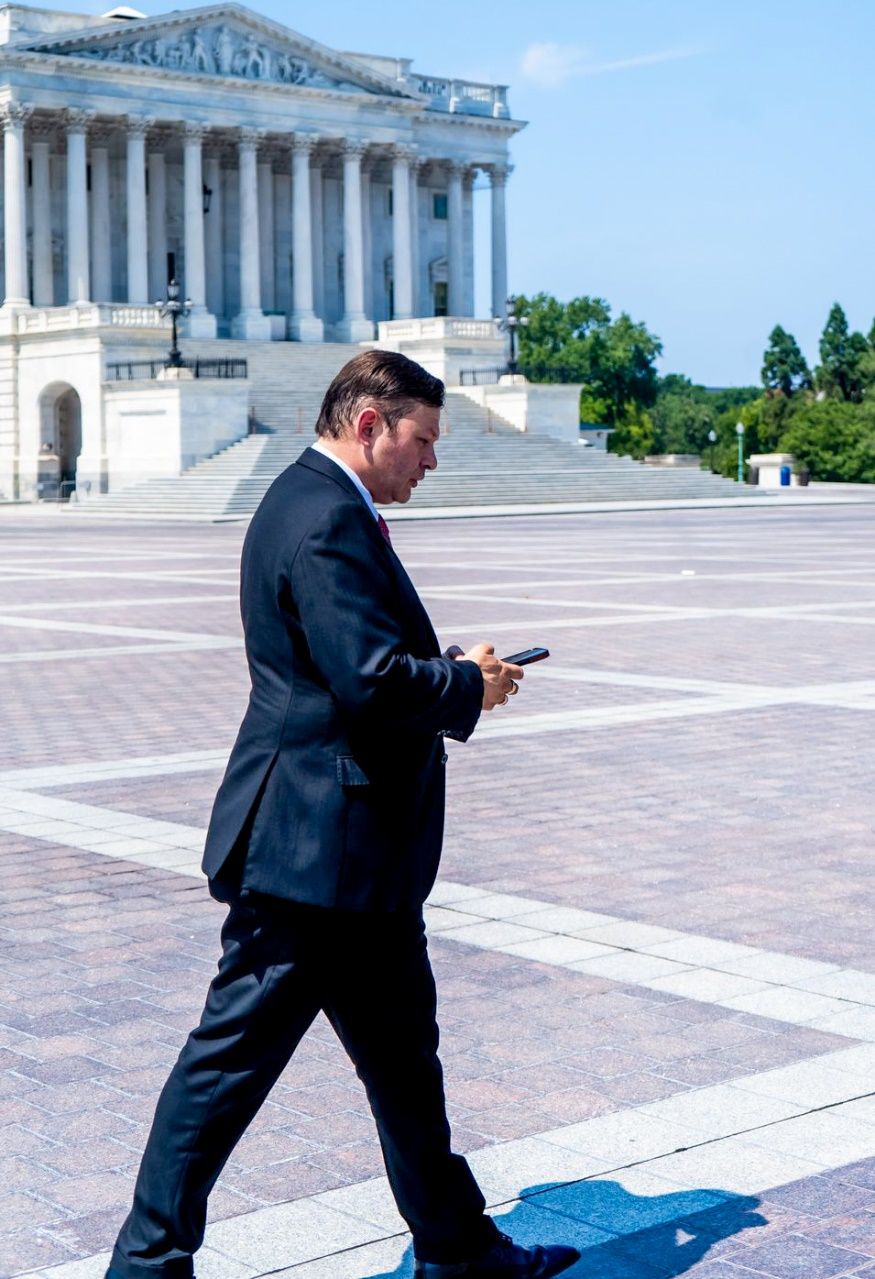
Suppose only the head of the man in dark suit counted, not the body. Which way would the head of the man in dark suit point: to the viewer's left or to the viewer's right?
to the viewer's right

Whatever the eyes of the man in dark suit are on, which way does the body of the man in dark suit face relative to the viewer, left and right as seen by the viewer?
facing to the right of the viewer
